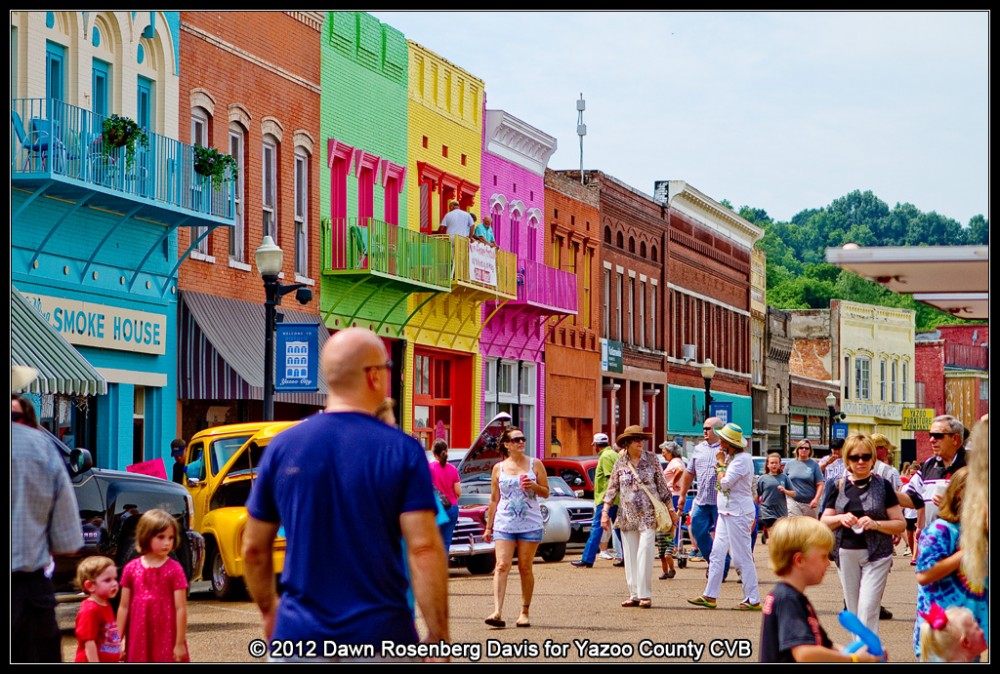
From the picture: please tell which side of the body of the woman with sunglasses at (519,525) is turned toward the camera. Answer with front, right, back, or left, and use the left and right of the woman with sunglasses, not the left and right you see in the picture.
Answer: front

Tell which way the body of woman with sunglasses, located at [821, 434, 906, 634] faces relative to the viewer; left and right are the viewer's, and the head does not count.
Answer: facing the viewer

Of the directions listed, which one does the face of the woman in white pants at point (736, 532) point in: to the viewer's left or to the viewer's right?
to the viewer's left

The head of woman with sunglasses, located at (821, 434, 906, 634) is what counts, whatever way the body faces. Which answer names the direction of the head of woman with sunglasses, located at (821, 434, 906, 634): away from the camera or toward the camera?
toward the camera

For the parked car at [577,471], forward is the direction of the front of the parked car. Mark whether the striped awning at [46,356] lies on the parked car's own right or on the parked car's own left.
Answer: on the parked car's own right

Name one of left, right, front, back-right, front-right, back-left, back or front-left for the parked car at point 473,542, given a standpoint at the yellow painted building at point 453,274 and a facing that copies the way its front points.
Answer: front-right

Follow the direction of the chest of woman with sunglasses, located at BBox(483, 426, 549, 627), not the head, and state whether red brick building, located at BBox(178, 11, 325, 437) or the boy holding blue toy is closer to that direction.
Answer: the boy holding blue toy

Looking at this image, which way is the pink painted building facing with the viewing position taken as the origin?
facing the viewer and to the right of the viewer

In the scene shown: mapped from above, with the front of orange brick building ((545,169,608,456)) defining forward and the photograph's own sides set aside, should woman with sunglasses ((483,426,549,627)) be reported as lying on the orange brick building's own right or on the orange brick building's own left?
on the orange brick building's own right
